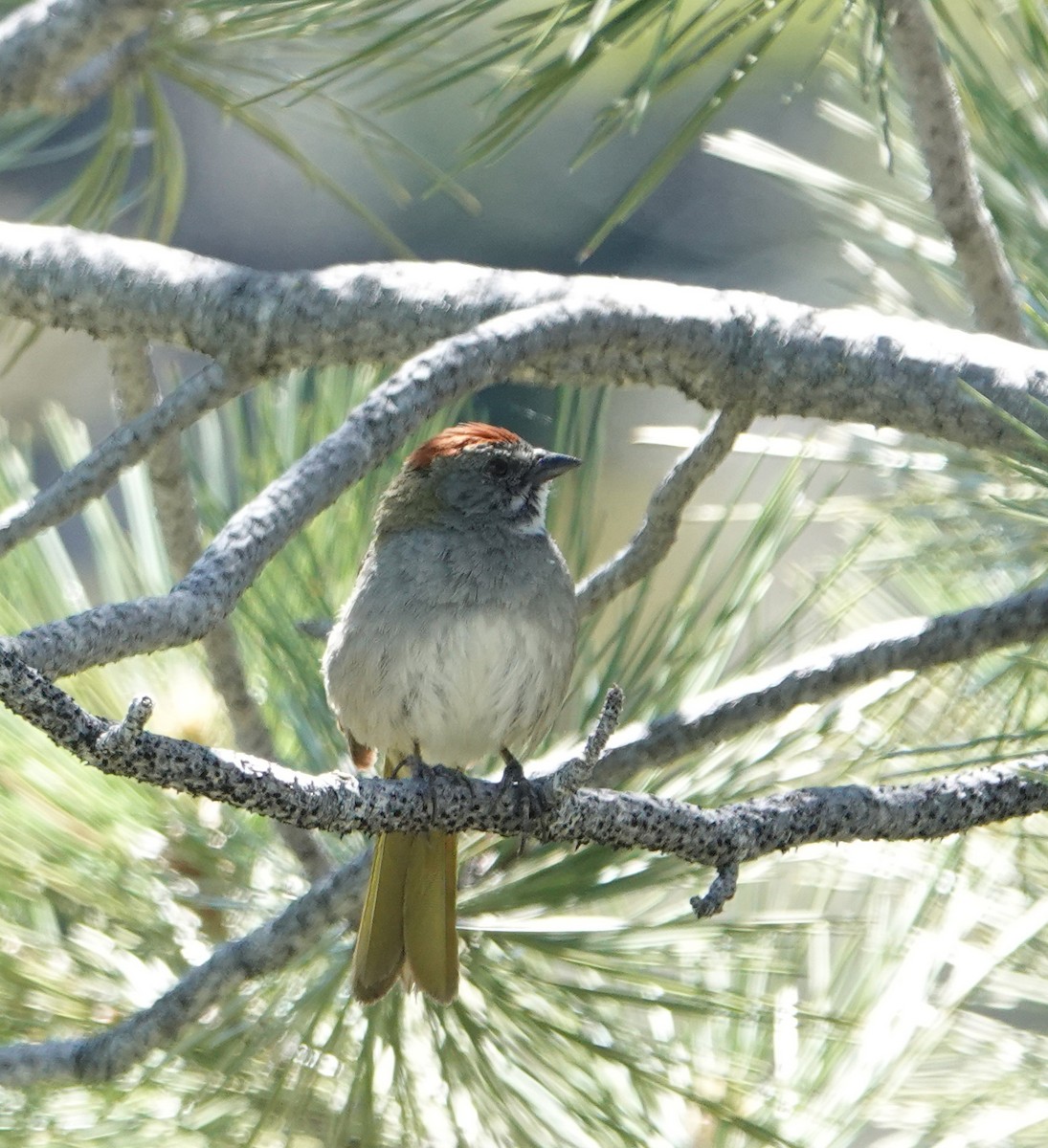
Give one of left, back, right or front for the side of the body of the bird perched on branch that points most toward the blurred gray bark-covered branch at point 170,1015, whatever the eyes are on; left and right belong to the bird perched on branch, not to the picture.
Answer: right

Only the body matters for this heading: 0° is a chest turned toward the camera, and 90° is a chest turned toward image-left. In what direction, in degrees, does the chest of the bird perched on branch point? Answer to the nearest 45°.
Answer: approximately 315°
